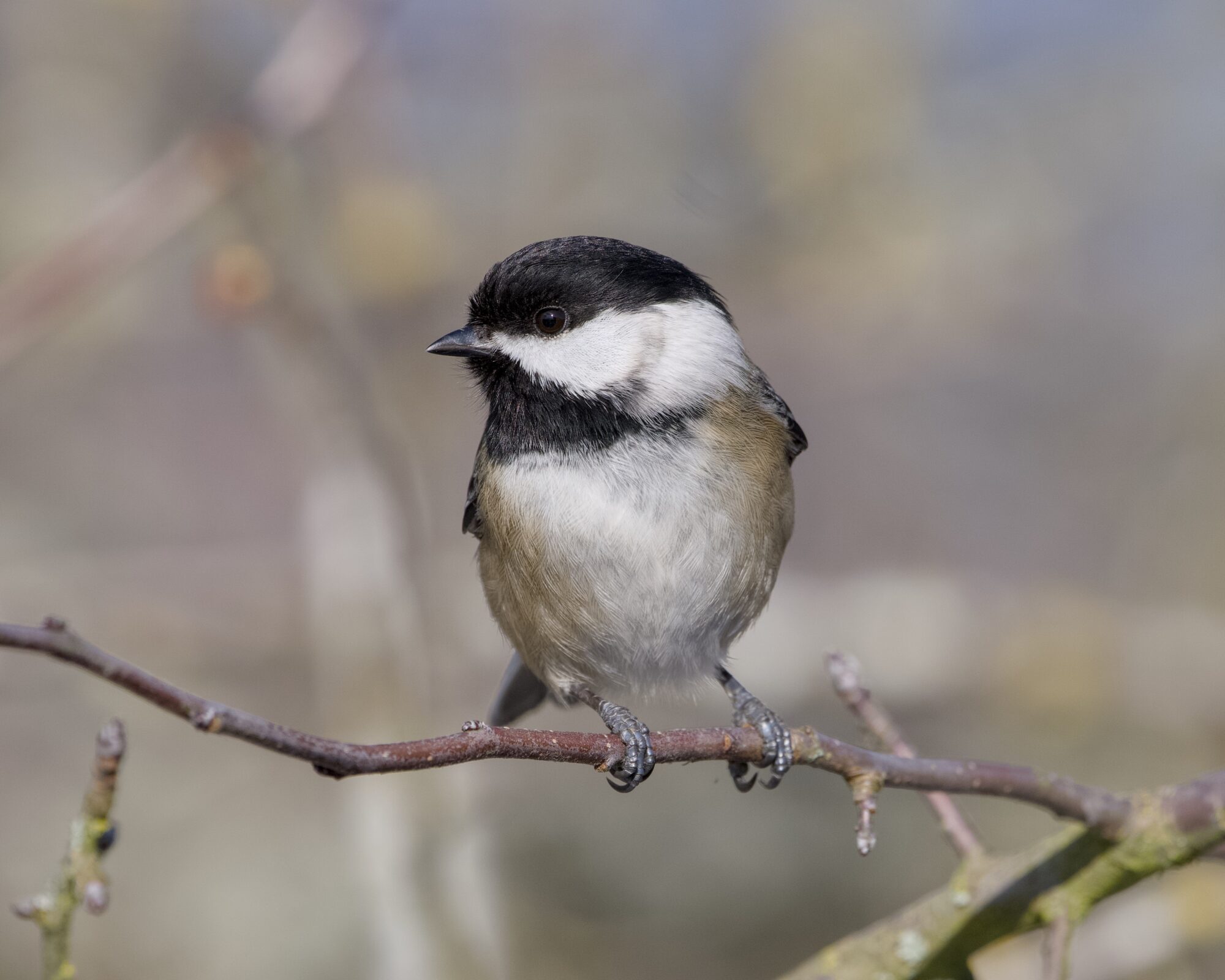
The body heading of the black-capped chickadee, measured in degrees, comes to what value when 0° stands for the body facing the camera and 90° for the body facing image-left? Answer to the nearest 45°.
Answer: approximately 0°

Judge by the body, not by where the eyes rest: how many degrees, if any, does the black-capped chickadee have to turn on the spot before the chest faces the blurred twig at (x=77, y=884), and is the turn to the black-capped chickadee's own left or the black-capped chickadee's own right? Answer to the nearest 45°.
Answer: approximately 45° to the black-capped chickadee's own right
